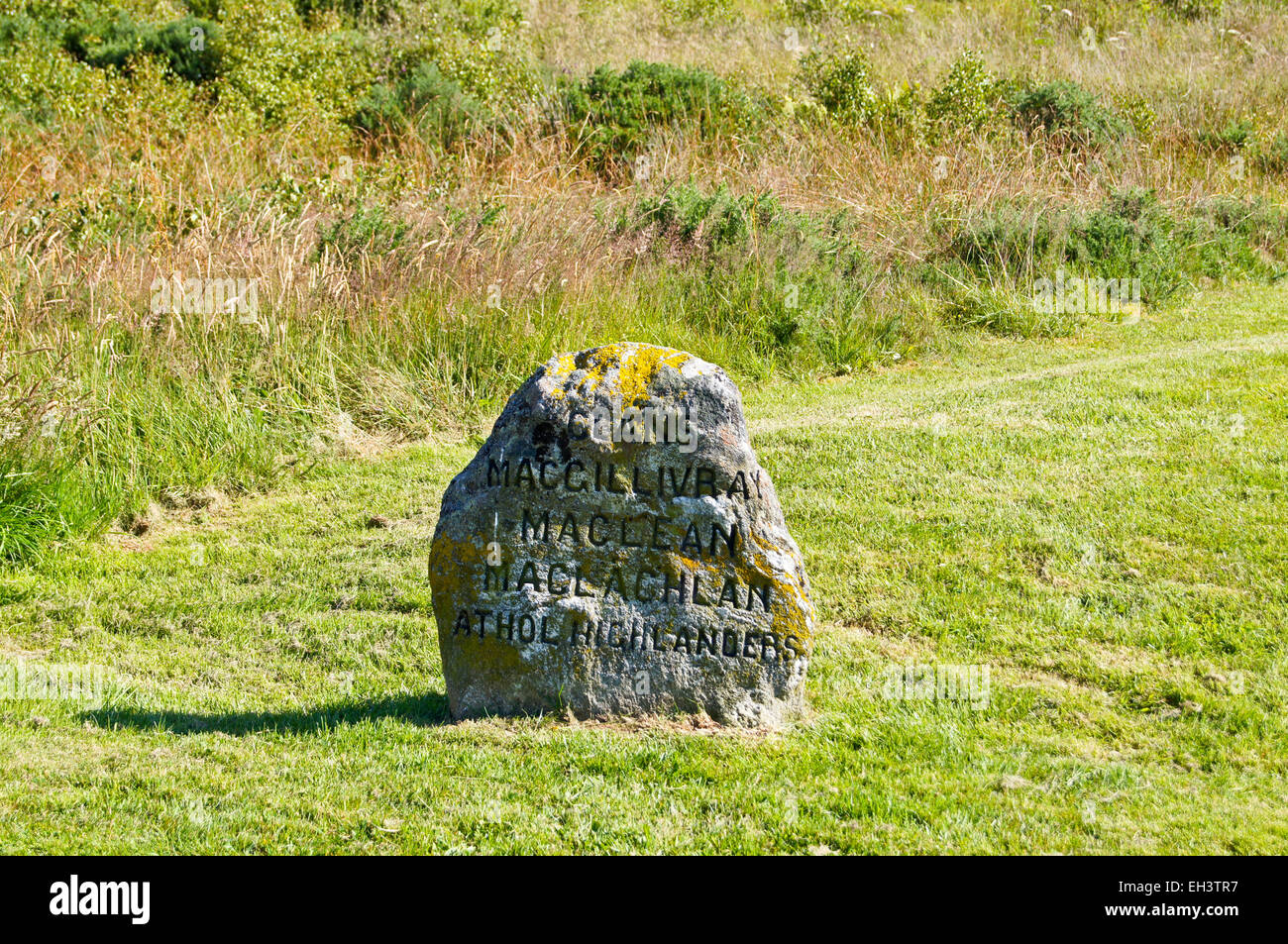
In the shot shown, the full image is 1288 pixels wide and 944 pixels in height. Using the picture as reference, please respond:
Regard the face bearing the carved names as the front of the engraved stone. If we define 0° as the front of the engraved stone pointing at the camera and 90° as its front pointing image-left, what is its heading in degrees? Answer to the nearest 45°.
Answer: approximately 0°

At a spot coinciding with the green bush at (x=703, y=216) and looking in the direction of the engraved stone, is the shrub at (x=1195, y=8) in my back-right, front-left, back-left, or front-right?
back-left

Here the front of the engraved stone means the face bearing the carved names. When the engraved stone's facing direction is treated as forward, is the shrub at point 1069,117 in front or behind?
behind

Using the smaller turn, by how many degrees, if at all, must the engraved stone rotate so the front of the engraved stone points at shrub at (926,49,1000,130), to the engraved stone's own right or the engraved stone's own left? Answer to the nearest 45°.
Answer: approximately 180°

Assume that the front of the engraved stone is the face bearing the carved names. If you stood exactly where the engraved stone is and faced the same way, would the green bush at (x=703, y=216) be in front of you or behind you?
behind

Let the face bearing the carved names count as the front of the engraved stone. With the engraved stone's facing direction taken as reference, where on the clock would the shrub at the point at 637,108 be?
The shrub is roughly at 6 o'clock from the engraved stone.

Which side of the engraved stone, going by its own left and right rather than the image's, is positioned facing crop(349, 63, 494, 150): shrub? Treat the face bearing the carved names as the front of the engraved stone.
back
